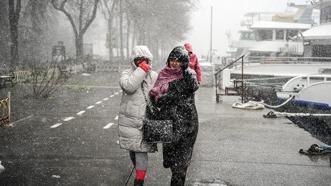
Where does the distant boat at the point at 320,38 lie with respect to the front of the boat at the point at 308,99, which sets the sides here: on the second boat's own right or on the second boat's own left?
on the second boat's own right

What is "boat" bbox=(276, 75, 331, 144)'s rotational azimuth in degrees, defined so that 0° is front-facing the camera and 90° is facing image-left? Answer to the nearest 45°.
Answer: approximately 90°

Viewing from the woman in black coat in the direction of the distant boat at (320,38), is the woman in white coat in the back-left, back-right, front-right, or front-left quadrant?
back-left
